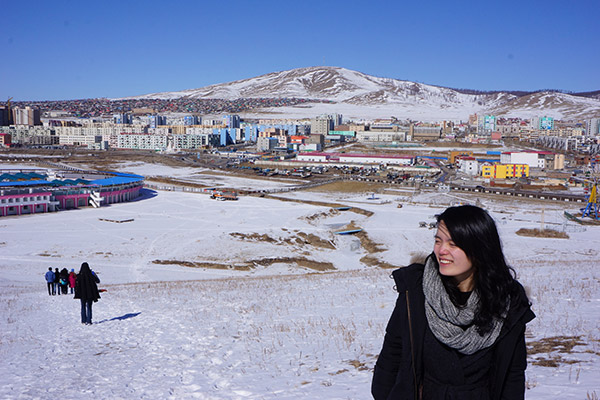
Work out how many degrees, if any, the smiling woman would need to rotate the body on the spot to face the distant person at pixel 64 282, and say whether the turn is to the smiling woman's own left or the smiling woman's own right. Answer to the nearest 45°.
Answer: approximately 135° to the smiling woman's own right

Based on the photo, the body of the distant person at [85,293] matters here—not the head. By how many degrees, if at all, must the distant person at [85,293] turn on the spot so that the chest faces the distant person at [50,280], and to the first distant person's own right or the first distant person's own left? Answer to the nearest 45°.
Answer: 0° — they already face them

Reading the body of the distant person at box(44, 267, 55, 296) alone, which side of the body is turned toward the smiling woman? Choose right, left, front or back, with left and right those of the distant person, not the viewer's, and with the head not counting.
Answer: back

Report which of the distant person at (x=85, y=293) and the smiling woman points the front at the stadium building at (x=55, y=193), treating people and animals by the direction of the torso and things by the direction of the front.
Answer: the distant person

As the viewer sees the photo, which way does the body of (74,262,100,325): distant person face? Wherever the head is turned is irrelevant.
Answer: away from the camera

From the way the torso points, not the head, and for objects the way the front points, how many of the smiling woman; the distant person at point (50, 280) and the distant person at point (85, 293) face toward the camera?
1

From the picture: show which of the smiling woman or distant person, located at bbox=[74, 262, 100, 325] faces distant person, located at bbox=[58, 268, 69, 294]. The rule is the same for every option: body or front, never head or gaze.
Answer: distant person, located at bbox=[74, 262, 100, 325]

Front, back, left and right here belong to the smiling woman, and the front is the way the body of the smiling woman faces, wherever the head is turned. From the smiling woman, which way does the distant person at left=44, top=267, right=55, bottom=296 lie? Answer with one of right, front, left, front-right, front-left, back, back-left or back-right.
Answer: back-right

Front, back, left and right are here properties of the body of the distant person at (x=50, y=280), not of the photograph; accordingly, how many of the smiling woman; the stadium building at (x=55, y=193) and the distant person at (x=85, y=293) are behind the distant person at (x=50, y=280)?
2

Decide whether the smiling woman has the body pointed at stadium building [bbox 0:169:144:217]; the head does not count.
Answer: no

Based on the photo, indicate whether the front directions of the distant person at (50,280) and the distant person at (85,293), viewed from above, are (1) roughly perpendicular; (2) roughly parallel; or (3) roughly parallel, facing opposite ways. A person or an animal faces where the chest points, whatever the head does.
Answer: roughly parallel

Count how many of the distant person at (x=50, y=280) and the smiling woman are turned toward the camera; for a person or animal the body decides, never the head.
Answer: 1

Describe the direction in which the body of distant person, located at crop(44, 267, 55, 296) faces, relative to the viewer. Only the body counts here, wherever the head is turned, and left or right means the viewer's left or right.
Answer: facing away from the viewer

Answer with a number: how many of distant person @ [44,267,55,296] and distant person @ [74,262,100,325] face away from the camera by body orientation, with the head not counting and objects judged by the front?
2

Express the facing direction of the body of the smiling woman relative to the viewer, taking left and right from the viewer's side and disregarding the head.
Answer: facing the viewer

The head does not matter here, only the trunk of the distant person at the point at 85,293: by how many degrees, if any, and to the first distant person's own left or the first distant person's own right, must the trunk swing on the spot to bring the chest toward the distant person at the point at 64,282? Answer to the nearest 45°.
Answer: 0° — they already face them
